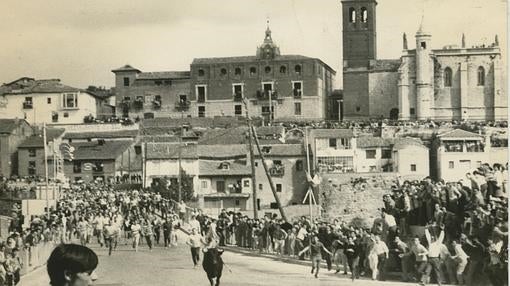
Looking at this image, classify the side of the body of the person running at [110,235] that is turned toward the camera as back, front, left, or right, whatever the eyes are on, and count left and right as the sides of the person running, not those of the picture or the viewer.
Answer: front

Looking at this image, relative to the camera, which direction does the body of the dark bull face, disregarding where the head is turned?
toward the camera

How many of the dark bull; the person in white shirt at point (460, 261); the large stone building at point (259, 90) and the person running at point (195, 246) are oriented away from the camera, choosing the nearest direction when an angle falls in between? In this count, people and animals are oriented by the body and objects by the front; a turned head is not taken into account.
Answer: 0

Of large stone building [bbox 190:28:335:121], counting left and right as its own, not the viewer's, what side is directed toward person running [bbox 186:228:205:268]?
front

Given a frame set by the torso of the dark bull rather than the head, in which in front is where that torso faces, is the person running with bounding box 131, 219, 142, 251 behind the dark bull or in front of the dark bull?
behind

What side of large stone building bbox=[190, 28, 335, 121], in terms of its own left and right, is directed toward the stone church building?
left

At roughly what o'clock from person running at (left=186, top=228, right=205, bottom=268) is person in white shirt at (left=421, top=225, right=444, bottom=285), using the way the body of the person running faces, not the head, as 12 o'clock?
The person in white shirt is roughly at 10 o'clock from the person running.

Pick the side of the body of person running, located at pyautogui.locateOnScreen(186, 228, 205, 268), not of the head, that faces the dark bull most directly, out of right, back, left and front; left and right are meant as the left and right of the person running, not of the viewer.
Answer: front

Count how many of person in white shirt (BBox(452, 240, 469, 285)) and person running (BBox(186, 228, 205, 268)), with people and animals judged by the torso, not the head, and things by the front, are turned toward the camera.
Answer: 1

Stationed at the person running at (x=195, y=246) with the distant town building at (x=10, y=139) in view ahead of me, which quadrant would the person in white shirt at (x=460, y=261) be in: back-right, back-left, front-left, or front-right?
back-right

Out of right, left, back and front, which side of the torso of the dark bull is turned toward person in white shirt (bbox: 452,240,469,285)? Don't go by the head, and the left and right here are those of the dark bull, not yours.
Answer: left

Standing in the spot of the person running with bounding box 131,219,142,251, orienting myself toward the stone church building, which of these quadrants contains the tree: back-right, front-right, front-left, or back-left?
front-left
